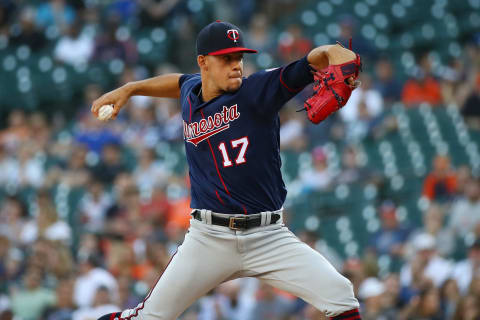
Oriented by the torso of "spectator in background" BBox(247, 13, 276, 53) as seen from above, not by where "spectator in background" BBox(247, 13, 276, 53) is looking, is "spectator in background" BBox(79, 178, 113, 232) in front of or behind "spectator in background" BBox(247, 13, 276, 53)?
in front

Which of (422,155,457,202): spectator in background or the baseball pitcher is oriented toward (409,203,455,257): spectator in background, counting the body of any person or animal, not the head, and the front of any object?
(422,155,457,202): spectator in background

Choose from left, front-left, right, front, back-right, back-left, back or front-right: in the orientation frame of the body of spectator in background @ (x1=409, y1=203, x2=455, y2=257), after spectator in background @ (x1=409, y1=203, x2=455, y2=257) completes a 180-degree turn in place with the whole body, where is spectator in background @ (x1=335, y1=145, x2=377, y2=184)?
front-left

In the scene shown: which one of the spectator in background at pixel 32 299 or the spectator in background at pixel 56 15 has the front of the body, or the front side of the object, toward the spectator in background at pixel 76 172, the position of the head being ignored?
the spectator in background at pixel 56 15

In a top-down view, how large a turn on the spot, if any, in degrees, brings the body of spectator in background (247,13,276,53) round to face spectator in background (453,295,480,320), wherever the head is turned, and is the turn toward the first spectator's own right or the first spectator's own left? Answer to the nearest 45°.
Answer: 0° — they already face them

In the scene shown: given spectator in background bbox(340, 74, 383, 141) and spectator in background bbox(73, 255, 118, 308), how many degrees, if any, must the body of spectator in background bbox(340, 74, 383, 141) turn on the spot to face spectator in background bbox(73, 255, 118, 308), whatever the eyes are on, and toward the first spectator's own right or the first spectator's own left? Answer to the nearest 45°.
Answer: approximately 45° to the first spectator's own right

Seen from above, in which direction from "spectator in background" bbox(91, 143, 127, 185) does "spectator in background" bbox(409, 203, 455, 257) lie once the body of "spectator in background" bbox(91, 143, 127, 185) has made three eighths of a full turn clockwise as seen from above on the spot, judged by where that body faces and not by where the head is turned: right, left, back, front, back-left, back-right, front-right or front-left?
back
